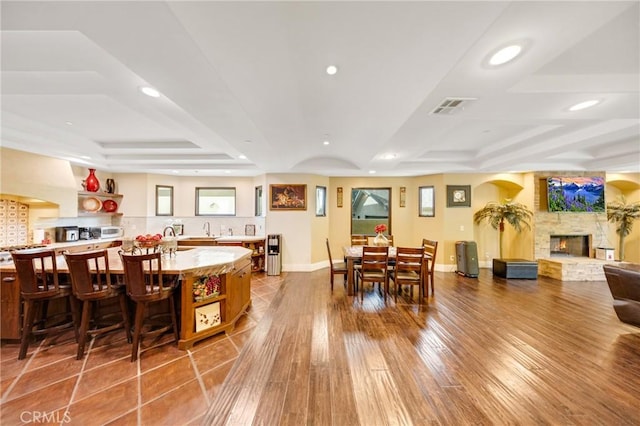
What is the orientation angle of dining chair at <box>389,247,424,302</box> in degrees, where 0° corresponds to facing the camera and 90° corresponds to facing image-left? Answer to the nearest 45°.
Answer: approximately 180°

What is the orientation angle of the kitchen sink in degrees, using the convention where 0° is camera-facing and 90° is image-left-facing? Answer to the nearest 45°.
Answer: approximately 0°

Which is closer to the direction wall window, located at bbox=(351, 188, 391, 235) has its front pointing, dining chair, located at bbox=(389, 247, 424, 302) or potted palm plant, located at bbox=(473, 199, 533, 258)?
the dining chair

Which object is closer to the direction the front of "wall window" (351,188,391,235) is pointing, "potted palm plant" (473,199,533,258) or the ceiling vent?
the ceiling vent

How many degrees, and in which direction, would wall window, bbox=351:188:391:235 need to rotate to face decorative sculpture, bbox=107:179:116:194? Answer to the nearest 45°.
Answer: approximately 90° to its right

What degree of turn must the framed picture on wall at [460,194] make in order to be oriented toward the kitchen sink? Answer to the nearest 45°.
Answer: approximately 45° to its right

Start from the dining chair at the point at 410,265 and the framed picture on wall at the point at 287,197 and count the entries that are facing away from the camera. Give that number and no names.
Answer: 1

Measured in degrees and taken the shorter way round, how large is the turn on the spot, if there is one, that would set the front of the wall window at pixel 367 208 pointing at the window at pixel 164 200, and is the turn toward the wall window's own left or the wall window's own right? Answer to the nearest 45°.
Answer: approximately 90° to the wall window's own right
